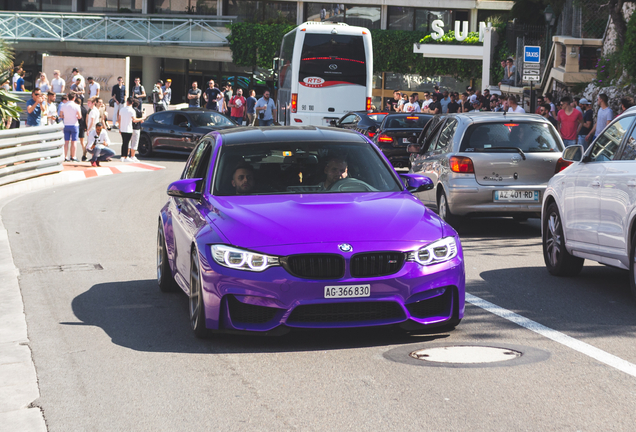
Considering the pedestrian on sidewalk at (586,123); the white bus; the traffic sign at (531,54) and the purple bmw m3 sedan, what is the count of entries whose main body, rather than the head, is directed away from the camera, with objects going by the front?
1

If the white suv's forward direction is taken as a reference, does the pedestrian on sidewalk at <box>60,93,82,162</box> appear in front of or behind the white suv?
in front

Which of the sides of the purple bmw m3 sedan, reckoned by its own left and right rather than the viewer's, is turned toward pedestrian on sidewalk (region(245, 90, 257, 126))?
back

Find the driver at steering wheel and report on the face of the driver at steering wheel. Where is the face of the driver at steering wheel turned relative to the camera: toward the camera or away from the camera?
toward the camera

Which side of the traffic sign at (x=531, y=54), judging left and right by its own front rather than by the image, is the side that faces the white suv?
front

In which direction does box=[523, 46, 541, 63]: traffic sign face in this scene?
toward the camera

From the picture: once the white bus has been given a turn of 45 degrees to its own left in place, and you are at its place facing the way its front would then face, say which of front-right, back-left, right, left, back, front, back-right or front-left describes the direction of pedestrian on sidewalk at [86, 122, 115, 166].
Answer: left

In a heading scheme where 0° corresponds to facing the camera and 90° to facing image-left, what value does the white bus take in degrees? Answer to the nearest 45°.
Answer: approximately 180°

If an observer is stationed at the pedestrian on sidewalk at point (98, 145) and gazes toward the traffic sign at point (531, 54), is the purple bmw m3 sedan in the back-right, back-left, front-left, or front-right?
back-right

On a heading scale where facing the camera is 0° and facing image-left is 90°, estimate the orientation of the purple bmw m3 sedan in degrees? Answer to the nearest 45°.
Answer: approximately 0°

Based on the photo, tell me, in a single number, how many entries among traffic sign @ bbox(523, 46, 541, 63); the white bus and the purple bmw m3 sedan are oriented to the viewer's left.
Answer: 0

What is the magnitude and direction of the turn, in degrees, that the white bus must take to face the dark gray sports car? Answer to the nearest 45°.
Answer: approximately 135° to its left

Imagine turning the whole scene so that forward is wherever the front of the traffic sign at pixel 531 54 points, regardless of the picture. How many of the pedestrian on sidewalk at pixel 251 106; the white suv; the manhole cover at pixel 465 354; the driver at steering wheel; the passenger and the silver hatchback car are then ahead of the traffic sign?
5
